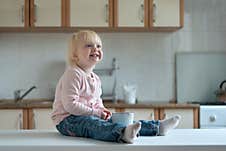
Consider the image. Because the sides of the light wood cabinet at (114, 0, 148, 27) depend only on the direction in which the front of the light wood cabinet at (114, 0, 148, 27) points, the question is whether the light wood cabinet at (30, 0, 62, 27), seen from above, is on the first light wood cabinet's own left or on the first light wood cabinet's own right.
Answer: on the first light wood cabinet's own right

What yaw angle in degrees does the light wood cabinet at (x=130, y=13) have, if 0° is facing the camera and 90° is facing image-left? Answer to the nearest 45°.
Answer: approximately 0°

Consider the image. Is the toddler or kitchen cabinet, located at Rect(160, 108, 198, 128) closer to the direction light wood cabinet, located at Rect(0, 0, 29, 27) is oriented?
the toddler

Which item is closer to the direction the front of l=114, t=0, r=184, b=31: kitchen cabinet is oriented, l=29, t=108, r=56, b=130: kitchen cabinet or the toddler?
the toddler

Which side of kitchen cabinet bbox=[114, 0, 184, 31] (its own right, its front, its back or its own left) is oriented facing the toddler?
front

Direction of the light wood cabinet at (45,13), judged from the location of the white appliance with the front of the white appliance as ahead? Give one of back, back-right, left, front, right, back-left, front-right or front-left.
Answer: right

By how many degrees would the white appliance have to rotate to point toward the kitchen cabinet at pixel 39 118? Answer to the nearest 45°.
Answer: approximately 90° to its right

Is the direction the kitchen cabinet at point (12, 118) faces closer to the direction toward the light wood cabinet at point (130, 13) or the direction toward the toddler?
the toddler

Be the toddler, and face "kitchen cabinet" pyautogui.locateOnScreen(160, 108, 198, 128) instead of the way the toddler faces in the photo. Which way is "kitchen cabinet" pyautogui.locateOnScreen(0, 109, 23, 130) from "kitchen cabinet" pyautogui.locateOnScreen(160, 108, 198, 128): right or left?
left
